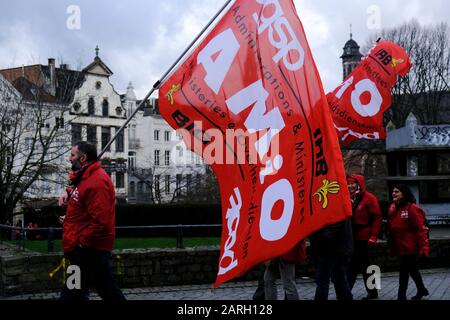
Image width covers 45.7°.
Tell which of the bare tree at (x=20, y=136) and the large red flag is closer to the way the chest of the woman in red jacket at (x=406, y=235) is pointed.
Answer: the large red flag

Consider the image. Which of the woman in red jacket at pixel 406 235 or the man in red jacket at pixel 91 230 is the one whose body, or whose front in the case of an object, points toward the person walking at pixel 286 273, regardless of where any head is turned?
the woman in red jacket

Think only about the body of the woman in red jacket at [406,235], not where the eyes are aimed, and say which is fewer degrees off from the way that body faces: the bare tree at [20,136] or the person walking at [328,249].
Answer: the person walking

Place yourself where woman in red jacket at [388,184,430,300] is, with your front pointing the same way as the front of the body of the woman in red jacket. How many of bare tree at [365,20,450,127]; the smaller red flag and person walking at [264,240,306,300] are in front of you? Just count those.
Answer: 1

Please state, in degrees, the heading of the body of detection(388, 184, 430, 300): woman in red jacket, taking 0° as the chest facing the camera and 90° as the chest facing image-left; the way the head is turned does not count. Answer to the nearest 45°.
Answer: approximately 45°

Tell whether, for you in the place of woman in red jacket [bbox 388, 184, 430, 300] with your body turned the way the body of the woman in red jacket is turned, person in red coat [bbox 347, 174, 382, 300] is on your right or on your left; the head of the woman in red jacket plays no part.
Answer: on your right
